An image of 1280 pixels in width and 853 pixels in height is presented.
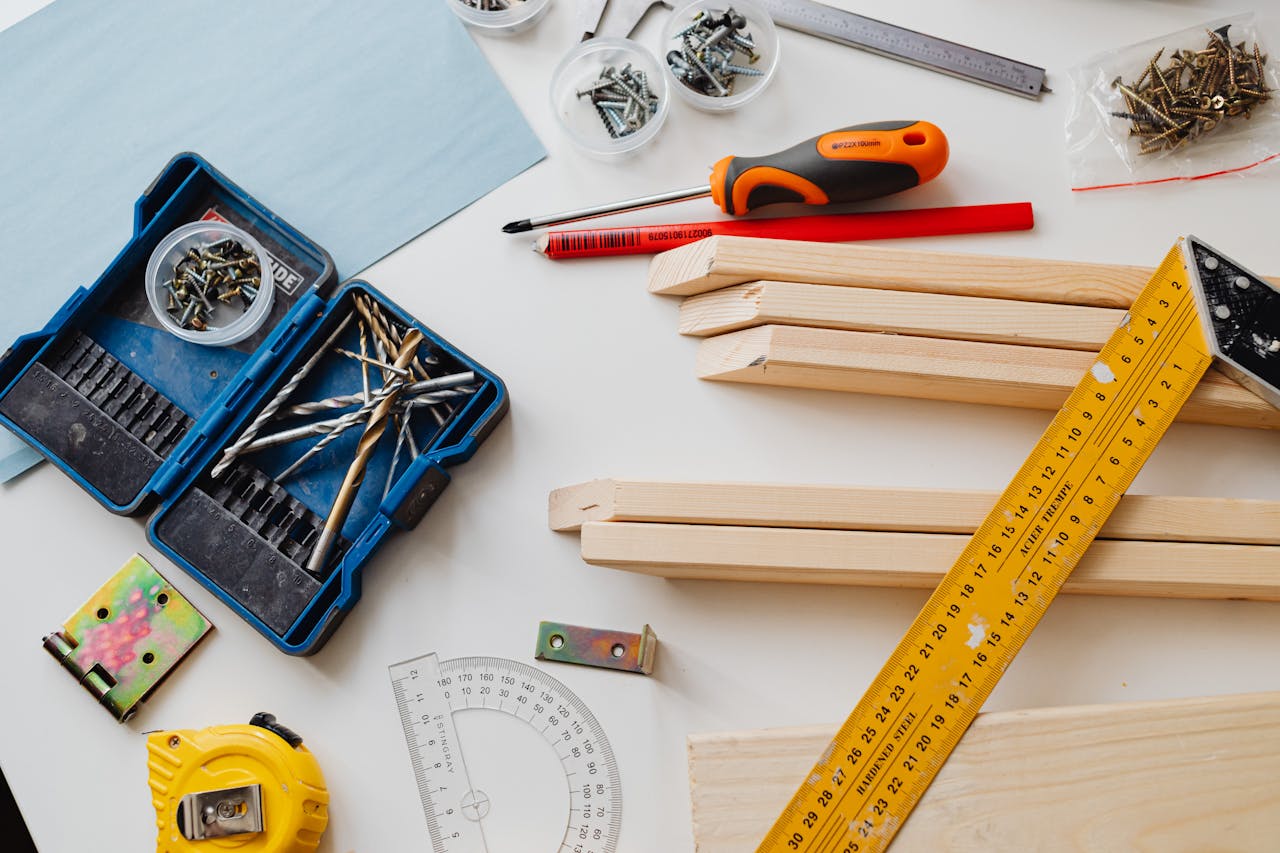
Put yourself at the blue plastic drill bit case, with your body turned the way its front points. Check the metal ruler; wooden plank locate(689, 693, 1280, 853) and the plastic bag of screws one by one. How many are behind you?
0

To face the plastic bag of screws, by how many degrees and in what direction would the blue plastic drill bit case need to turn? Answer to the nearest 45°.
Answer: approximately 45° to its left

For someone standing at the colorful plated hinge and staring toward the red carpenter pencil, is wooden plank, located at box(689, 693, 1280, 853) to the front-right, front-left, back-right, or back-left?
front-right
